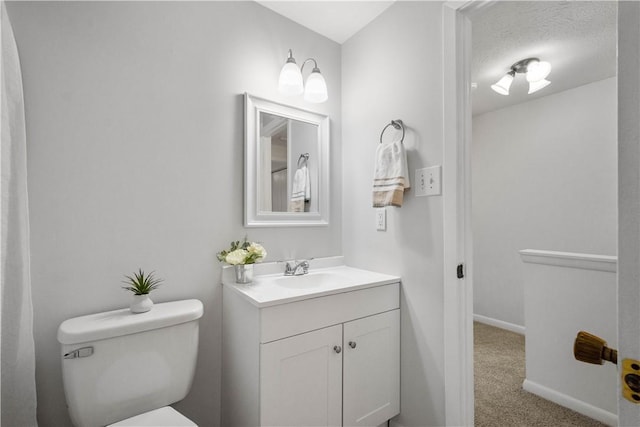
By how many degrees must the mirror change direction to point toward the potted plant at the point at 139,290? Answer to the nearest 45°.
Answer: approximately 90° to its right

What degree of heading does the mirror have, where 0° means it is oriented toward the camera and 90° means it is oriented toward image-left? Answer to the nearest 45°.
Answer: approximately 315°

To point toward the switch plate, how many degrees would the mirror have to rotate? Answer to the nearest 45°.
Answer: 0° — it already faces it

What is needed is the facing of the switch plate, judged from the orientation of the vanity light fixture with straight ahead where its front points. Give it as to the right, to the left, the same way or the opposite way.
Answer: to the right

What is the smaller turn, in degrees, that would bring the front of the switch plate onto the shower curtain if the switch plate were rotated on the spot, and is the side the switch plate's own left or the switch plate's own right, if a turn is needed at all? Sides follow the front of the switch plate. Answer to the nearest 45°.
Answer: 0° — it already faces it

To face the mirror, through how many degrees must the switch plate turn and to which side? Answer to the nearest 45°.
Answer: approximately 45° to its right

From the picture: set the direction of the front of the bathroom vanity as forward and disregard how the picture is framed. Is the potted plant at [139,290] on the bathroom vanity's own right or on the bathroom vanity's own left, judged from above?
on the bathroom vanity's own right
